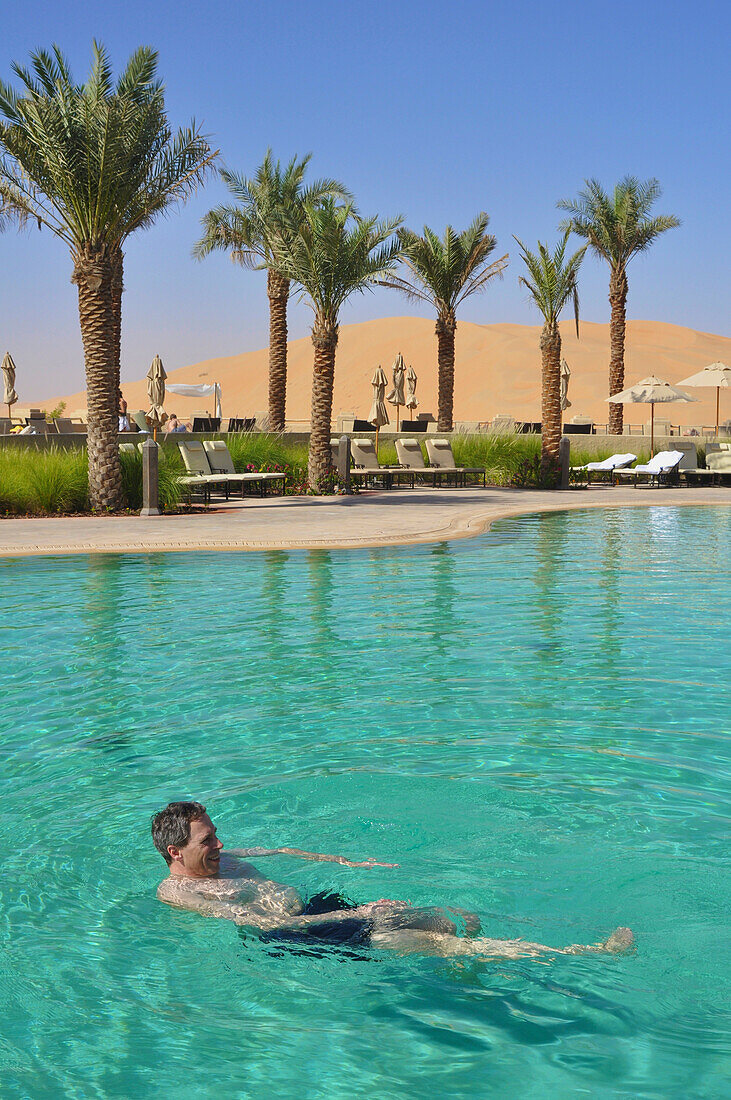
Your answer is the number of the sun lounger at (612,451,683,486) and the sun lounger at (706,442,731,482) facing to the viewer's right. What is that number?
0

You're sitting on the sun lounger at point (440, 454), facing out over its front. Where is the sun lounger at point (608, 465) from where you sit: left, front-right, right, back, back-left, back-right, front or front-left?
left

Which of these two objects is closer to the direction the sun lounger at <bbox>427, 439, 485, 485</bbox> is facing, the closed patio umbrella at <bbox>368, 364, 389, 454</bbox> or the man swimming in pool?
the man swimming in pool

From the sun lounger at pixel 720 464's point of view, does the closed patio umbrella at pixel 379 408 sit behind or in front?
in front

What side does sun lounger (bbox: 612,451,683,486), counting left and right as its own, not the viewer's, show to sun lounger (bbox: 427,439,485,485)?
front

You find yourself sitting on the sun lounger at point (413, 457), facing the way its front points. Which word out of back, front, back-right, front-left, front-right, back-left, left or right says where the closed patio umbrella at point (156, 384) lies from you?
back-right

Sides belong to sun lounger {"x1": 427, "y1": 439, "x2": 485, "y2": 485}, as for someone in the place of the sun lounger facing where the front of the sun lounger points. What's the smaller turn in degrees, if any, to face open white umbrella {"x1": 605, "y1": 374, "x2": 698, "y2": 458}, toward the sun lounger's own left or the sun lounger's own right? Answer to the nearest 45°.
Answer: approximately 90° to the sun lounger's own left

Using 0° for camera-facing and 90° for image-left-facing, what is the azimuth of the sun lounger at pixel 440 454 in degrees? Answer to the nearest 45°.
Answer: approximately 315°

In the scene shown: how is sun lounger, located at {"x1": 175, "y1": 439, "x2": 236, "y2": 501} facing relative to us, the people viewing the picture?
facing the viewer and to the right of the viewer

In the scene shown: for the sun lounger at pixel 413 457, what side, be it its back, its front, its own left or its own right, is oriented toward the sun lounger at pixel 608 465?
left

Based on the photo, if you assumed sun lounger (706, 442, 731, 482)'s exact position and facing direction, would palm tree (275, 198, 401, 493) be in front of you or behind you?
in front
